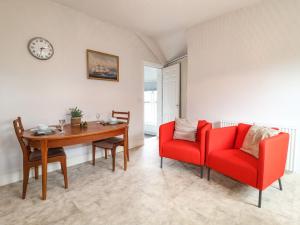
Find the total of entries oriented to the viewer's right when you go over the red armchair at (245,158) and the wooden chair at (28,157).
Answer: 1

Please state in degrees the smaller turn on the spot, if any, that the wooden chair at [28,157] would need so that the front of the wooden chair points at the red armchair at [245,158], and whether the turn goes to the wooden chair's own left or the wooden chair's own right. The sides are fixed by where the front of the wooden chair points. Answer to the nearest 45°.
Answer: approximately 45° to the wooden chair's own right

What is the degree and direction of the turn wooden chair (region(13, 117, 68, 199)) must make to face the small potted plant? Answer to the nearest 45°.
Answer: approximately 45° to its left

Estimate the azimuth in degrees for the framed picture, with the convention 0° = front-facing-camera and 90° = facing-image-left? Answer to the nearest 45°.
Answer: approximately 315°

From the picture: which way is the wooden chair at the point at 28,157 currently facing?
to the viewer's right

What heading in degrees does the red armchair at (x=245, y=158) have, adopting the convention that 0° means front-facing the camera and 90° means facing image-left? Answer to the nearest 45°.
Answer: approximately 45°

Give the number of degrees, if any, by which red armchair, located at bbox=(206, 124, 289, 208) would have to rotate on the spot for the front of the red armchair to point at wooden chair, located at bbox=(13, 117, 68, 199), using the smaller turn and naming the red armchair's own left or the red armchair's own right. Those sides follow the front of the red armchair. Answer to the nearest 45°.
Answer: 0° — it already faces it

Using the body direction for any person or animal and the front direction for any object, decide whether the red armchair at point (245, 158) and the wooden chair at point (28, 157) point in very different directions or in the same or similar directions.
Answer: very different directions

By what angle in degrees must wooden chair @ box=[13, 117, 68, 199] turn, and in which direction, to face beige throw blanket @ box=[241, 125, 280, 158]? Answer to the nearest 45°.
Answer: approximately 45° to its right
